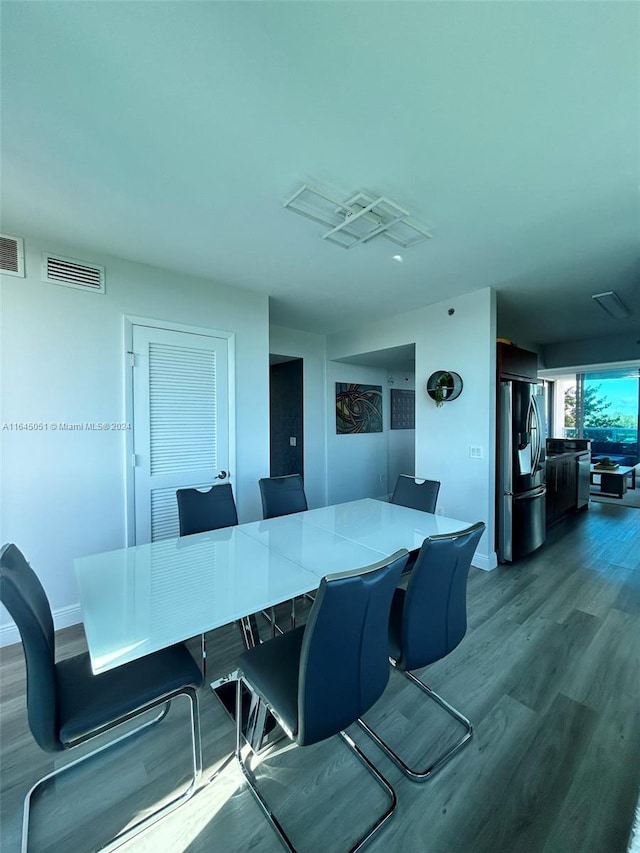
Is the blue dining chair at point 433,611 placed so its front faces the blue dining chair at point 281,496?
yes

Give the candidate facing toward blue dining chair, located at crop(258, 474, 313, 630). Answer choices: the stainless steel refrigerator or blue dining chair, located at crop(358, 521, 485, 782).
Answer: blue dining chair, located at crop(358, 521, 485, 782)

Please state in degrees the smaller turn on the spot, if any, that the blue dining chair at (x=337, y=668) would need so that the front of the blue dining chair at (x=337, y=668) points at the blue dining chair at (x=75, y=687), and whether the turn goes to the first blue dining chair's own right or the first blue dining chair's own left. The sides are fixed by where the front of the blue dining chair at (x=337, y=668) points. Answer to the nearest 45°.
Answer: approximately 45° to the first blue dining chair's own left

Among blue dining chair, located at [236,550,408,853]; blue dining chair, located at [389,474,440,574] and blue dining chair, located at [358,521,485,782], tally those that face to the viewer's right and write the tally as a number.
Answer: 0

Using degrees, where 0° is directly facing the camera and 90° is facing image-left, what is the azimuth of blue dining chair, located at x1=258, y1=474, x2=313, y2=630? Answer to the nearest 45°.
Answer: approximately 315°

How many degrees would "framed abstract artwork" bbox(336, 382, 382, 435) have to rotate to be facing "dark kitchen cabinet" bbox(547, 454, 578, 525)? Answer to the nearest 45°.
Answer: approximately 45° to its left

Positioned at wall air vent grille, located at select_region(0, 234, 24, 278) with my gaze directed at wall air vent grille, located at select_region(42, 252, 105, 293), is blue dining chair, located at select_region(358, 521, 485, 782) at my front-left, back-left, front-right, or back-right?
front-right

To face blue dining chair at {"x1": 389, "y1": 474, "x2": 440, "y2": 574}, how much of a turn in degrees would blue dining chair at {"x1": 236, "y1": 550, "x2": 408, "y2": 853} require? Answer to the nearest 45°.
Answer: approximately 90° to its right

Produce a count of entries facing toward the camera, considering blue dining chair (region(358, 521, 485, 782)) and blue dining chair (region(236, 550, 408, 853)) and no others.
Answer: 0

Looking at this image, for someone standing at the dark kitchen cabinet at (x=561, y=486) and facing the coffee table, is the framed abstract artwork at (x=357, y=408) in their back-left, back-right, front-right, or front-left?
back-left

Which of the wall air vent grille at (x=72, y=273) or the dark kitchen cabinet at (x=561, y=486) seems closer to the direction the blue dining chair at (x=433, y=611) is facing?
the wall air vent grille

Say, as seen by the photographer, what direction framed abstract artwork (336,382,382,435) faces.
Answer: facing the viewer and to the right of the viewer

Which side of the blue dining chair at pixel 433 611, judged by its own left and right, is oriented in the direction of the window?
right
